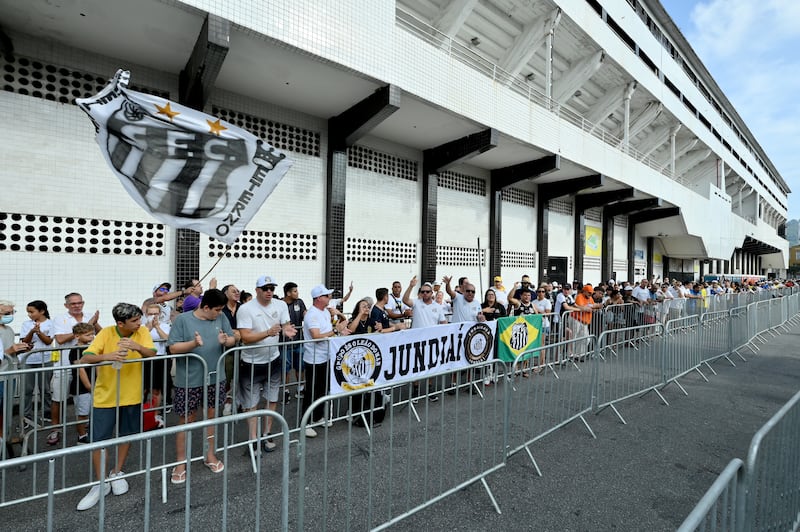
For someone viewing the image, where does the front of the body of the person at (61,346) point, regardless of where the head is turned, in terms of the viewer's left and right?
facing the viewer and to the right of the viewer

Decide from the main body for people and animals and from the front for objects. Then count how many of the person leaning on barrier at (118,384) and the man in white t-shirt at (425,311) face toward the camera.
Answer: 2

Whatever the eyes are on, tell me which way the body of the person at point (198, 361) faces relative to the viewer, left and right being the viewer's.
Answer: facing the viewer and to the right of the viewer

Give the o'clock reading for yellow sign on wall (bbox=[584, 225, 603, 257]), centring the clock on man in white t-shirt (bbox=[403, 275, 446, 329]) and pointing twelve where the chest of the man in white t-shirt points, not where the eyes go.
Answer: The yellow sign on wall is roughly at 7 o'clock from the man in white t-shirt.

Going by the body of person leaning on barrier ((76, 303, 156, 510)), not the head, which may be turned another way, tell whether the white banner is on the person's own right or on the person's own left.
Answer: on the person's own left

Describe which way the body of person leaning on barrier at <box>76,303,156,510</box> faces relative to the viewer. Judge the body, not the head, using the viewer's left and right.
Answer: facing the viewer

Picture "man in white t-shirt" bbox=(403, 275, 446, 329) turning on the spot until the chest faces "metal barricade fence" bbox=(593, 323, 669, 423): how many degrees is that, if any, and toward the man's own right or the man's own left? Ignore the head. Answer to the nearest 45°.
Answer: approximately 90° to the man's own left

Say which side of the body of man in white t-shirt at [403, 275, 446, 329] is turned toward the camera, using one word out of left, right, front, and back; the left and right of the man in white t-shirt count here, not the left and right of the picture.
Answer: front

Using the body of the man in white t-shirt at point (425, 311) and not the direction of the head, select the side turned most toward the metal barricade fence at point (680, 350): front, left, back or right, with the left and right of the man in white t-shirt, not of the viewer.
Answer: left

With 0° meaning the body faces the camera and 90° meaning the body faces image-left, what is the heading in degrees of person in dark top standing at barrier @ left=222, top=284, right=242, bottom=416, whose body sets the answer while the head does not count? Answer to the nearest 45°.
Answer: approximately 315°

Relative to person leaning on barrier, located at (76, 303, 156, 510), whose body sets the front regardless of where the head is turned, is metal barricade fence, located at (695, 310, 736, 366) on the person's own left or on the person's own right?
on the person's own left
